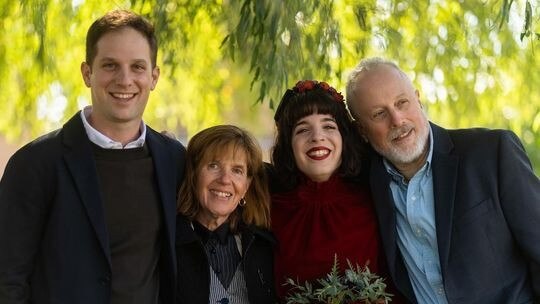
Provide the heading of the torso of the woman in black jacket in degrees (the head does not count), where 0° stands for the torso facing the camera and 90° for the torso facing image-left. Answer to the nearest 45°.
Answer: approximately 0°

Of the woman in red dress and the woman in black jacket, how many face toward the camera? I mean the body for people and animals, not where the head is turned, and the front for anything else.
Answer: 2

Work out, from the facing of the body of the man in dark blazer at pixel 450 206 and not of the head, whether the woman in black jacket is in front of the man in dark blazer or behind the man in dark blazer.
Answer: in front

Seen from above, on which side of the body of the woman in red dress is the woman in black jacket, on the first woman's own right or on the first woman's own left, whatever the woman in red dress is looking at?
on the first woman's own right

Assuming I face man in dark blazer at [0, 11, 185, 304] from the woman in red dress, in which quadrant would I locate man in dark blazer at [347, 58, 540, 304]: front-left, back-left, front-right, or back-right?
back-left

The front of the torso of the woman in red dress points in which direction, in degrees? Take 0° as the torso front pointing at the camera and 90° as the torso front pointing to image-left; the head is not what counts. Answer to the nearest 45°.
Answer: approximately 0°

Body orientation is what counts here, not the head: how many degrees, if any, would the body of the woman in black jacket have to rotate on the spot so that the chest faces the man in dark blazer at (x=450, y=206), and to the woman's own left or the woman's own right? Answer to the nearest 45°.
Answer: approximately 90° to the woman's own left

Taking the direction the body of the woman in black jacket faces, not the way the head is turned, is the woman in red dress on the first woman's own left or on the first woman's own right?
on the first woman's own left

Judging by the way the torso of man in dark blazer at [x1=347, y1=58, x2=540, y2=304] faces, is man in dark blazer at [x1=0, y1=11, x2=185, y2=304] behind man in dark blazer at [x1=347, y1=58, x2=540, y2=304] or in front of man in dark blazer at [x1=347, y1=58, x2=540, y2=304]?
in front
